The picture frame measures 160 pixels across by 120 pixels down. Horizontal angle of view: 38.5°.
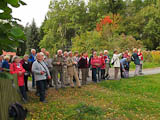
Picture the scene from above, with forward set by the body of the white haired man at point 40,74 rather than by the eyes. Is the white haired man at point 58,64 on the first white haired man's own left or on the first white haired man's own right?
on the first white haired man's own left

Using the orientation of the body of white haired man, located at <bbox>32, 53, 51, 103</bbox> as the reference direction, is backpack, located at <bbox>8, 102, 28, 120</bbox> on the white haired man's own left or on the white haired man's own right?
on the white haired man's own right

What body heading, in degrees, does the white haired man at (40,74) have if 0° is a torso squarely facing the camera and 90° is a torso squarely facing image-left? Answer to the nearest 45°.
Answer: approximately 315°

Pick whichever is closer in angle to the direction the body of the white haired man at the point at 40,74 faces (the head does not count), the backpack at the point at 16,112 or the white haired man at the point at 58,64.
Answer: the backpack

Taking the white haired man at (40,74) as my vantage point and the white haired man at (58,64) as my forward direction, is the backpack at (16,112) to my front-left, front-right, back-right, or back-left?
back-right

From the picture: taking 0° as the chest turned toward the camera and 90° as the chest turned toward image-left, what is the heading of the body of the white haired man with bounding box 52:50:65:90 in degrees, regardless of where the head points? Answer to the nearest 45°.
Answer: approximately 0°

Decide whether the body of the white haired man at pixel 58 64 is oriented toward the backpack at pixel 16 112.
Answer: yes

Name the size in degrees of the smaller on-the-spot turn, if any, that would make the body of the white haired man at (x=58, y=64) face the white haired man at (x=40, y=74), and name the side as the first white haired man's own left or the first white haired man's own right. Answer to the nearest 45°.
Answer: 0° — they already face them
